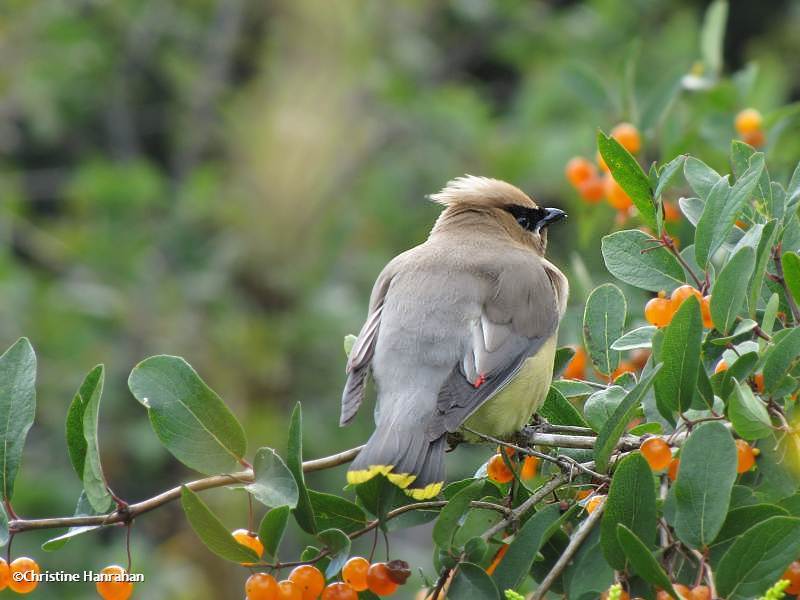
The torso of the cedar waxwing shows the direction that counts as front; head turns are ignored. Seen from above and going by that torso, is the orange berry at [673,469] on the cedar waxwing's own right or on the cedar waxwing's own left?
on the cedar waxwing's own right

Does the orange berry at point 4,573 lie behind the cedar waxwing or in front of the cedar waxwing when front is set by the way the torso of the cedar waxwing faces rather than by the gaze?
behind

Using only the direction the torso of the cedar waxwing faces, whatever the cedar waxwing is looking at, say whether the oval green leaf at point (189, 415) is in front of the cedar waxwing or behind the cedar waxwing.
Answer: behind

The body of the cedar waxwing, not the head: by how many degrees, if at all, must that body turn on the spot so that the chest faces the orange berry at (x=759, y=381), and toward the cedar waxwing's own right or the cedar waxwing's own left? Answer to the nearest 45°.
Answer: approximately 90° to the cedar waxwing's own right

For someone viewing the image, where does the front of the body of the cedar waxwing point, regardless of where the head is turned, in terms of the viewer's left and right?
facing away from the viewer and to the right of the viewer

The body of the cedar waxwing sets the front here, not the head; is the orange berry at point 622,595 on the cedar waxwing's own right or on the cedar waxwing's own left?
on the cedar waxwing's own right

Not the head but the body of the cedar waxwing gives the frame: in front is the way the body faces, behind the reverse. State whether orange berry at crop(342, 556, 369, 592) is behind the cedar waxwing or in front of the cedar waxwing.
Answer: behind

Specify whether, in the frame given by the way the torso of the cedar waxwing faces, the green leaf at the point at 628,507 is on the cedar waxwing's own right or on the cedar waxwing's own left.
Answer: on the cedar waxwing's own right
